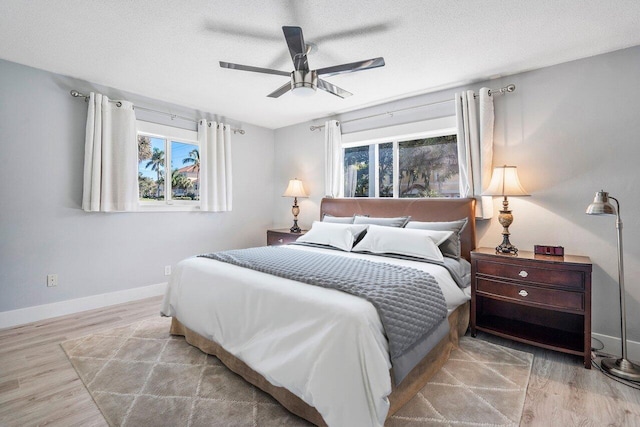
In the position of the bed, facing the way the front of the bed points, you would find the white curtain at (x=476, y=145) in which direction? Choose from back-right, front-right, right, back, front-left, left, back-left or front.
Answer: back

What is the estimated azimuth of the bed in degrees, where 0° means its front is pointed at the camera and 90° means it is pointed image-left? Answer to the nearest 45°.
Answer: approximately 45°

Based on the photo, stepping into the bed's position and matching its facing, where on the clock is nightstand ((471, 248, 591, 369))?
The nightstand is roughly at 7 o'clock from the bed.

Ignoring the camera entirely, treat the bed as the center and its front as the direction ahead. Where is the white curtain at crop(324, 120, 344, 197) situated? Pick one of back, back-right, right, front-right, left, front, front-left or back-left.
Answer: back-right

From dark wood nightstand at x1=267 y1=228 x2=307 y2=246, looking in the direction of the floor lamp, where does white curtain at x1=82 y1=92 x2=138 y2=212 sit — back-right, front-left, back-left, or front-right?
back-right

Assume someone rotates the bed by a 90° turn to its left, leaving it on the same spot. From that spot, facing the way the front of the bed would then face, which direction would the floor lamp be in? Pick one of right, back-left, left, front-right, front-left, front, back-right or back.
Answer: front-left

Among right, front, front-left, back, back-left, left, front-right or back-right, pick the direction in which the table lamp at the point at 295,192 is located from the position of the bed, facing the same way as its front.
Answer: back-right

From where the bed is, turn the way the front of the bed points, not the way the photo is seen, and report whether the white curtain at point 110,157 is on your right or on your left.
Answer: on your right

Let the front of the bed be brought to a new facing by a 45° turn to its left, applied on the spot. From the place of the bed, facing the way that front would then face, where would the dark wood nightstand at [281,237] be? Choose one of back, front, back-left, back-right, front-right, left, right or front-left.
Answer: back

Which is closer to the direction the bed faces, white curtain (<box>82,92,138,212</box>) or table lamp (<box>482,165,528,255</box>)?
the white curtain
